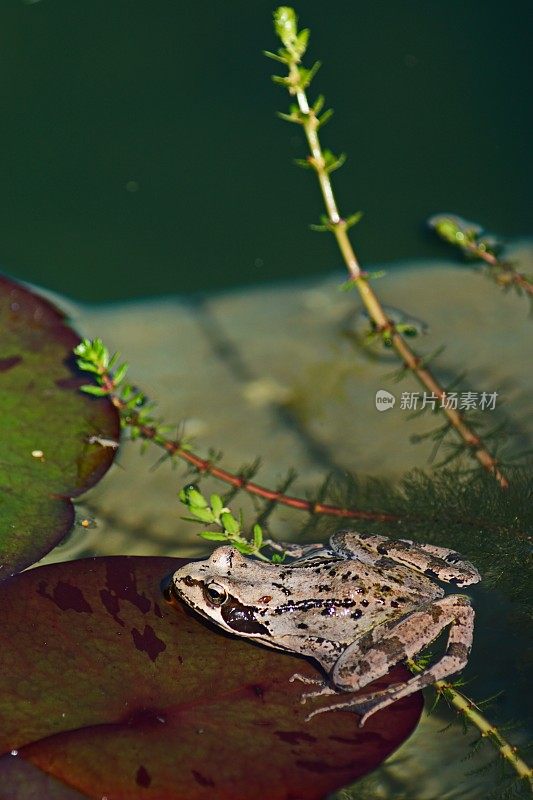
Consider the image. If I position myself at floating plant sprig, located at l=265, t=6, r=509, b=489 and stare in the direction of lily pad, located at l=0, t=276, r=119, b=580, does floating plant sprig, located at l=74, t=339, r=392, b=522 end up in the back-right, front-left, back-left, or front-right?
front-left

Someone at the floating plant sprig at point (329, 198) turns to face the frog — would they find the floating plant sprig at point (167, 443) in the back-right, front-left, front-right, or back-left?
front-right

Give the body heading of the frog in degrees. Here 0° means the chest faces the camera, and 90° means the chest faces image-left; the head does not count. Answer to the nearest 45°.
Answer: approximately 90°

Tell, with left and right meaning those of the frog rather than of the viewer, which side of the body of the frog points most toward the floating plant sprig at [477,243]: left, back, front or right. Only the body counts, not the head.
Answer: right

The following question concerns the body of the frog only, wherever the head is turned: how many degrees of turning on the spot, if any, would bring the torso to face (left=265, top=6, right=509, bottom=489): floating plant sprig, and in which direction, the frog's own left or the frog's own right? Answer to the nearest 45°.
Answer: approximately 45° to the frog's own right

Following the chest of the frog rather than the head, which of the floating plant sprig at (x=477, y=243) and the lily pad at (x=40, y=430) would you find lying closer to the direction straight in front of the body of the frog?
the lily pad

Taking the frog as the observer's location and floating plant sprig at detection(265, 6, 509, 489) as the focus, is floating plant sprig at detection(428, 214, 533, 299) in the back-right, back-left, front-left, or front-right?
front-right
